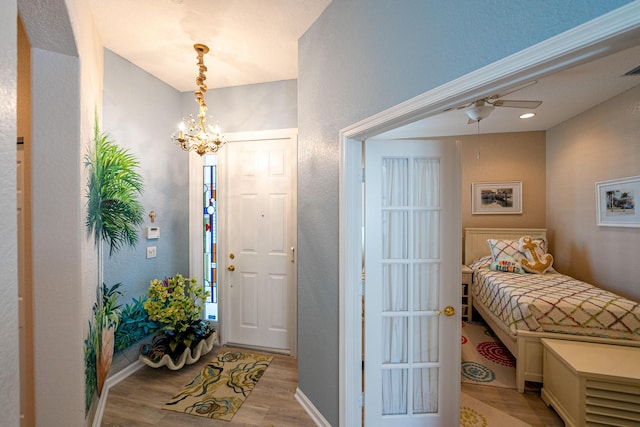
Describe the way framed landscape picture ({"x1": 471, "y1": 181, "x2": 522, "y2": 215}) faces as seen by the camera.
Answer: facing the viewer

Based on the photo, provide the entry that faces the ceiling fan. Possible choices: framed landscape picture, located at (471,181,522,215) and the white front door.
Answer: the framed landscape picture

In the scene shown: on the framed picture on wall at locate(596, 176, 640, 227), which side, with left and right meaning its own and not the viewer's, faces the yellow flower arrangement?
front

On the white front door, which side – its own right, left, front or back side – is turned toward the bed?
left

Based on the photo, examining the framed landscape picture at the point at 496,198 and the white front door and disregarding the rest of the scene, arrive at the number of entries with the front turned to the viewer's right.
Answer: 0

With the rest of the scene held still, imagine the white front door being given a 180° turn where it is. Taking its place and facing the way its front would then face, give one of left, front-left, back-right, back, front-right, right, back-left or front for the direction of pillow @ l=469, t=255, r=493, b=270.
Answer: front-right

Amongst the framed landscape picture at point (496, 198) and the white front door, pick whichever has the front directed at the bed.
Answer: the framed landscape picture

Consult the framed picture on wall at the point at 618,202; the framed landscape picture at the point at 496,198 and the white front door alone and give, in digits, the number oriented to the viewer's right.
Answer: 0

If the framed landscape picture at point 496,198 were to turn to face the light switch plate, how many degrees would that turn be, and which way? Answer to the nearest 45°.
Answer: approximately 45° to its right

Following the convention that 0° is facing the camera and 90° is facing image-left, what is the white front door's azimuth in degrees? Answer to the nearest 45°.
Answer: approximately 45°

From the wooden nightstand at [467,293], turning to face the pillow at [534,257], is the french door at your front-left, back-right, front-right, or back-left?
back-right

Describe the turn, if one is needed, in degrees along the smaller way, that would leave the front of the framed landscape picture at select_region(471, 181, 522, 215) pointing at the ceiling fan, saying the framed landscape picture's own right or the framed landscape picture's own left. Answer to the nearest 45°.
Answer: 0° — it already faces it

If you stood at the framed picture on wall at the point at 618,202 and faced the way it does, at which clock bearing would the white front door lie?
The white front door is roughly at 12 o'clock from the framed picture on wall.

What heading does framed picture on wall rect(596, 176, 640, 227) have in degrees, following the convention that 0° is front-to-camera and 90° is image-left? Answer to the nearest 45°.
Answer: approximately 45°
